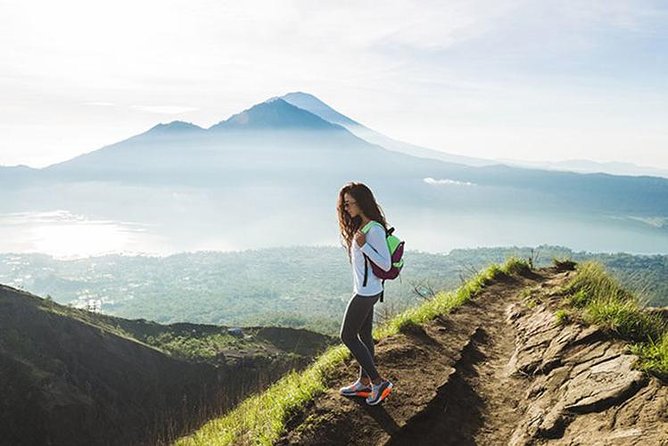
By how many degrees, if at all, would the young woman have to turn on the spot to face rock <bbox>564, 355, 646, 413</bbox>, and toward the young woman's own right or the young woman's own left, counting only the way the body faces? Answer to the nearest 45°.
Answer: approximately 180°

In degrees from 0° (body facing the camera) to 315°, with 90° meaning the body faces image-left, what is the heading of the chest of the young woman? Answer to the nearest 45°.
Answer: approximately 90°
